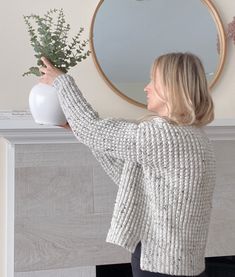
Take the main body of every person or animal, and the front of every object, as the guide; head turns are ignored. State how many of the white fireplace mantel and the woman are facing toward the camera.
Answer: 1

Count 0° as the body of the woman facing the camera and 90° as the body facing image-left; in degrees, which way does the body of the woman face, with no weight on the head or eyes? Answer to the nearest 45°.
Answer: approximately 135°

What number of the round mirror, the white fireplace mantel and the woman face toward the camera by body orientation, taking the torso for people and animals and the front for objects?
2

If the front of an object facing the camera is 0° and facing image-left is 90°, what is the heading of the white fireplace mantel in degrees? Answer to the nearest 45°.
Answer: approximately 0°

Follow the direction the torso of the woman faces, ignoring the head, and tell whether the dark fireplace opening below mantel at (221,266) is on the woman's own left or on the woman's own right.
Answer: on the woman's own right

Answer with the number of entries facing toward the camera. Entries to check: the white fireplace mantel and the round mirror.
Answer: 2

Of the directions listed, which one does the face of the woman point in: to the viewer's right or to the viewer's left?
to the viewer's left
